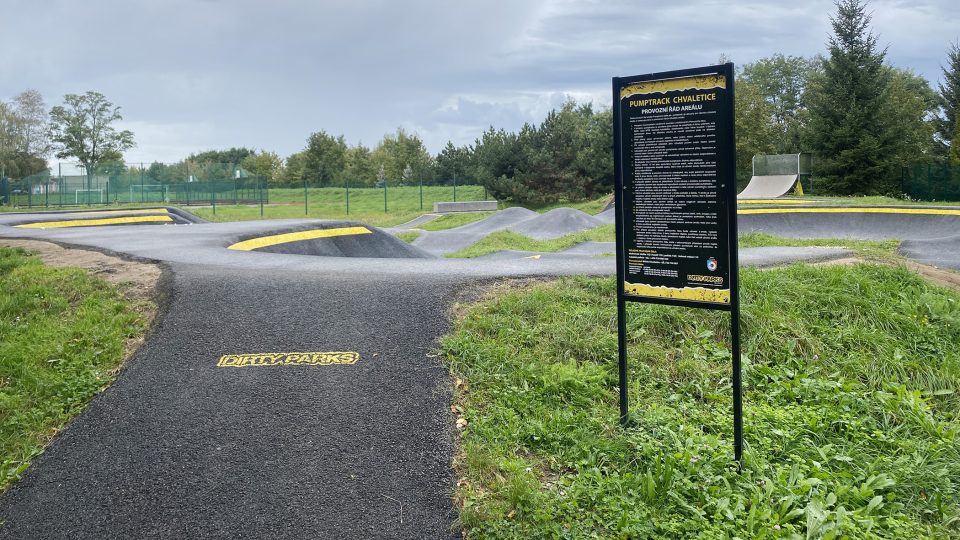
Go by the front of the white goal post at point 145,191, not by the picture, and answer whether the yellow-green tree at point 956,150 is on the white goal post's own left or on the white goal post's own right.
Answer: on the white goal post's own left

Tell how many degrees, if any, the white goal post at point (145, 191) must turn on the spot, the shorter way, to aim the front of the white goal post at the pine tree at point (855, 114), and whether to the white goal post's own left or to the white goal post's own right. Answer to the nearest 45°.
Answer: approximately 45° to the white goal post's own left

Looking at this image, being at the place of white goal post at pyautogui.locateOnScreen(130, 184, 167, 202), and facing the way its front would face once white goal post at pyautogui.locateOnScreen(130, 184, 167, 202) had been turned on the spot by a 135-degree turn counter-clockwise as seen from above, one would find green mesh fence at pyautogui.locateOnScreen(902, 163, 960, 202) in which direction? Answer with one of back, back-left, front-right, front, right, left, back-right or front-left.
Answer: right

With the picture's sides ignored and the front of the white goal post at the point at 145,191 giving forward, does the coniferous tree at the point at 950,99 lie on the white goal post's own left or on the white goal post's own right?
on the white goal post's own left

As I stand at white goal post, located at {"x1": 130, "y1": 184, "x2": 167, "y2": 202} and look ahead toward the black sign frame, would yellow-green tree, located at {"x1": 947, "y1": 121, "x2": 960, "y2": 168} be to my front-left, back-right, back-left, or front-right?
front-left

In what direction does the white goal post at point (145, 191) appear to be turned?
toward the camera

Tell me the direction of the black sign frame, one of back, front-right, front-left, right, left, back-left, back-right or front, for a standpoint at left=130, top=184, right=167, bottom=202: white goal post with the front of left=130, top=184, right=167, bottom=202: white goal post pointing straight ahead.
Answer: front
